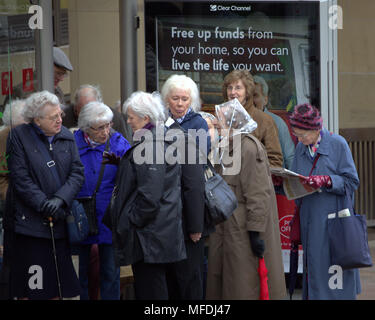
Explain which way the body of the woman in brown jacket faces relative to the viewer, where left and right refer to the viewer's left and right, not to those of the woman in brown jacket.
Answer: facing the viewer and to the left of the viewer

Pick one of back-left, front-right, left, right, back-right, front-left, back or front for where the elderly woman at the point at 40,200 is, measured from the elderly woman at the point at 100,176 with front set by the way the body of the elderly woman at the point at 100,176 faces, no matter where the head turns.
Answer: right

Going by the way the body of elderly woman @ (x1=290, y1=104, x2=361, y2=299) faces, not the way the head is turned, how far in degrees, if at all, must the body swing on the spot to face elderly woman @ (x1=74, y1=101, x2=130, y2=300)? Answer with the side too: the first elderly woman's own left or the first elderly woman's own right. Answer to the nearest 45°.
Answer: approximately 45° to the first elderly woman's own right

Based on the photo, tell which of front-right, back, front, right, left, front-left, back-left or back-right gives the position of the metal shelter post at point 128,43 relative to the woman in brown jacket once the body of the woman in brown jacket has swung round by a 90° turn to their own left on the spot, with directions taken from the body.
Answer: back

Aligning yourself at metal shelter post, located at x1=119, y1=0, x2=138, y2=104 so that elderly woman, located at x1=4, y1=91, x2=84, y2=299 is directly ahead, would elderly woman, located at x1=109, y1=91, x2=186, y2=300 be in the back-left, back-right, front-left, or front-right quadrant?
front-left

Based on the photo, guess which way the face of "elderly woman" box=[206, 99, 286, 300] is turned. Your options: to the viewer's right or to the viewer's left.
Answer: to the viewer's left

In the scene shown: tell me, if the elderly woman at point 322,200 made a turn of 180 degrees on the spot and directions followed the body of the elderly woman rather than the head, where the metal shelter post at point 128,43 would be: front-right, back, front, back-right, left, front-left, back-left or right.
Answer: left

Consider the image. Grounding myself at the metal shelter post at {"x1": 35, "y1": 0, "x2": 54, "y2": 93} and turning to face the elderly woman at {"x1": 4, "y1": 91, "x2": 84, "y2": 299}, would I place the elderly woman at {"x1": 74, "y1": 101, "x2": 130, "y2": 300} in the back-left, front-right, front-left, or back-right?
front-left

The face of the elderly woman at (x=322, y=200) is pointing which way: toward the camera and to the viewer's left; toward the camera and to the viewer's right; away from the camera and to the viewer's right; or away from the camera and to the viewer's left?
toward the camera and to the viewer's left
